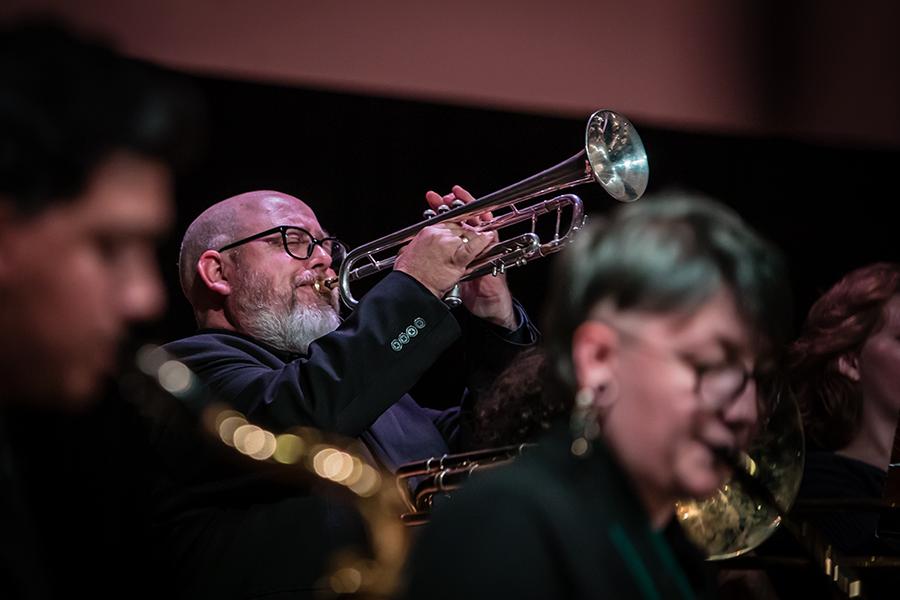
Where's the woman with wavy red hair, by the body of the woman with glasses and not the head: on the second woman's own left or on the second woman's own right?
on the second woman's own left

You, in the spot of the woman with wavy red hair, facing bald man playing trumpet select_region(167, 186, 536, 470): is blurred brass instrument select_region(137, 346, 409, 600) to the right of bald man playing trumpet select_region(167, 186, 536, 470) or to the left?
left

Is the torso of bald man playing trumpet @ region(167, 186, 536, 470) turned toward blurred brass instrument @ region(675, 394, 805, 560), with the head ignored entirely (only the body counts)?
yes

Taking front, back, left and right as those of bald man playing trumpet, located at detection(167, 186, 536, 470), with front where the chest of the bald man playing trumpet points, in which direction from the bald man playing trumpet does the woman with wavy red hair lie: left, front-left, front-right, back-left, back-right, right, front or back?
front-left

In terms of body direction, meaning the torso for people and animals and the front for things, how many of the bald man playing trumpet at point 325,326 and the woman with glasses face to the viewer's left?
0

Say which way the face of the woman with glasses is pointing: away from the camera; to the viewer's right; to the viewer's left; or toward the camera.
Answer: to the viewer's right

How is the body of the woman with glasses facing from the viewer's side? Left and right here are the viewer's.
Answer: facing the viewer and to the right of the viewer

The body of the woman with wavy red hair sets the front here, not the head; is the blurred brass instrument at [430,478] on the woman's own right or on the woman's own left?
on the woman's own right

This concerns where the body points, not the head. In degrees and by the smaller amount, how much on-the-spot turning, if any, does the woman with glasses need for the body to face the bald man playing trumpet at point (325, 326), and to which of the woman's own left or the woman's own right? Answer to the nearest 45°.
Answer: approximately 180°

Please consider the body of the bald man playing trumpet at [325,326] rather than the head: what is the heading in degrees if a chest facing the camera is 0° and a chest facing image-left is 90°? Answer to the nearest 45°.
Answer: approximately 315°
